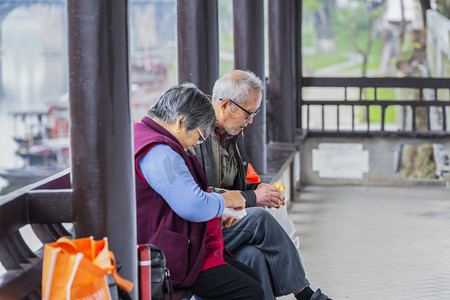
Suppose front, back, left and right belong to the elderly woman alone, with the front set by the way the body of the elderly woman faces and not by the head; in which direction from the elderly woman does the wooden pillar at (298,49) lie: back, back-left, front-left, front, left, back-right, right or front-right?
left

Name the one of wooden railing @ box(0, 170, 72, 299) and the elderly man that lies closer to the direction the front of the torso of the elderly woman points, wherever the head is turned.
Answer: the elderly man

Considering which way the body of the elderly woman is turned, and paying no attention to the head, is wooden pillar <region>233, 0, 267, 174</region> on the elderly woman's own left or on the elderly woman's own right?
on the elderly woman's own left

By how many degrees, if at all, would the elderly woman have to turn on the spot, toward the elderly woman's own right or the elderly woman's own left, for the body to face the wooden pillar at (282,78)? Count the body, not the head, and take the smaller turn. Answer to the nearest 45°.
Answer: approximately 90° to the elderly woman's own left

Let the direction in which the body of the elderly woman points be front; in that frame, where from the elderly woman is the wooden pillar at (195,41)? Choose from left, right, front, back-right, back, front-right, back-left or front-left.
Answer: left

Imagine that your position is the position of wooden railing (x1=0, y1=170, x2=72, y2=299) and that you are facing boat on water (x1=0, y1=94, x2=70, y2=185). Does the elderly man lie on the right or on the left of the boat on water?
right

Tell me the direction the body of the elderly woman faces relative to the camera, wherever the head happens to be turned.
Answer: to the viewer's right

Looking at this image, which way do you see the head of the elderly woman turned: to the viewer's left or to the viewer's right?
to the viewer's right

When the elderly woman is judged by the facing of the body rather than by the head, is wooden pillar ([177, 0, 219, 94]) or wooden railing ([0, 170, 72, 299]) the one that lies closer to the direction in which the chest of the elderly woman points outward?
the wooden pillar

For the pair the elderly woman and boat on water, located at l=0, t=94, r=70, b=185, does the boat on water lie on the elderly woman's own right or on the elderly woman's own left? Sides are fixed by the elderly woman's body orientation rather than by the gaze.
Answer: on the elderly woman's own left

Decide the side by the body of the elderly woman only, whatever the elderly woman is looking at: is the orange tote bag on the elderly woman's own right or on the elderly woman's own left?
on the elderly woman's own right
